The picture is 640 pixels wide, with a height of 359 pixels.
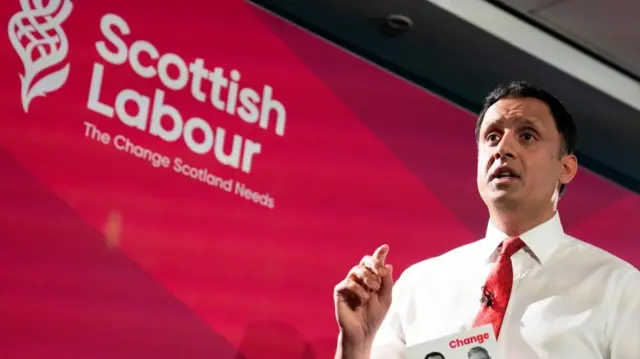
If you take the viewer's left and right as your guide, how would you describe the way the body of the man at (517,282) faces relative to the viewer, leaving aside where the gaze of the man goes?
facing the viewer and to the left of the viewer

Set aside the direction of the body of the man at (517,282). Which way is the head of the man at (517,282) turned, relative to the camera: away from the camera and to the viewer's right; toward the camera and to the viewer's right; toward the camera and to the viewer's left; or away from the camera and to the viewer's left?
toward the camera and to the viewer's left
